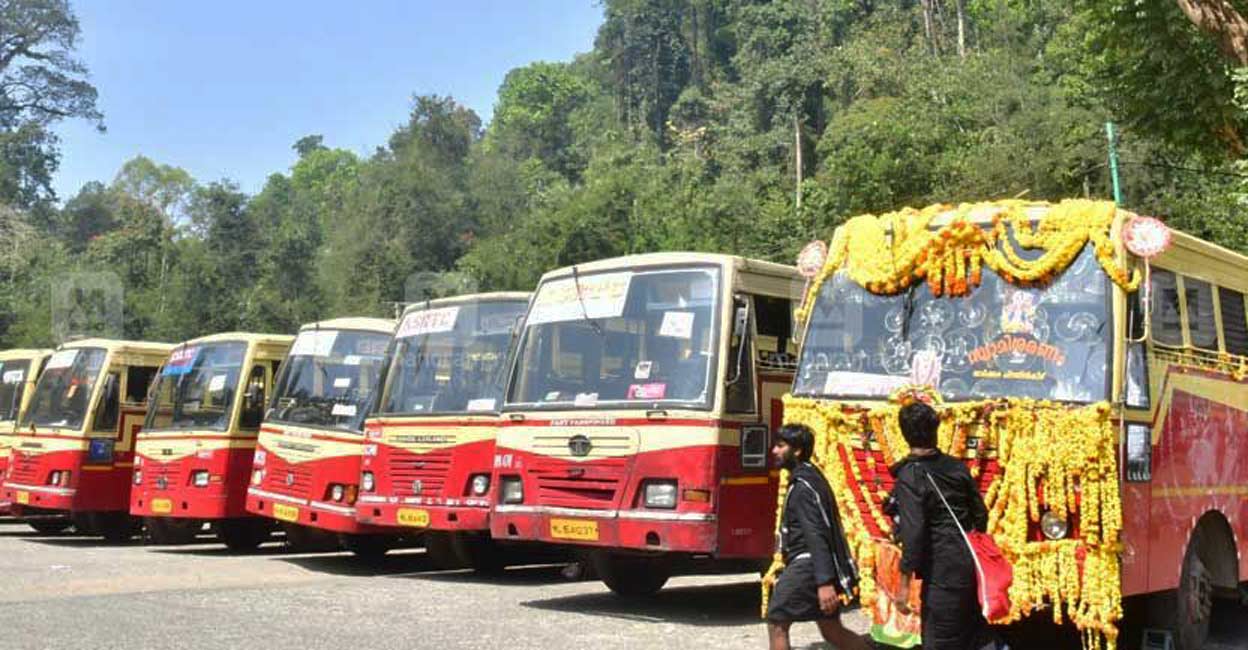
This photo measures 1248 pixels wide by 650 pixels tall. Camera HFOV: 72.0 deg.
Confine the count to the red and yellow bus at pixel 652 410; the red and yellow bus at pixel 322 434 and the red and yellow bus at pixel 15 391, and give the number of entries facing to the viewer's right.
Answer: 0

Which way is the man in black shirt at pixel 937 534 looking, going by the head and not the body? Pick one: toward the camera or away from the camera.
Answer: away from the camera

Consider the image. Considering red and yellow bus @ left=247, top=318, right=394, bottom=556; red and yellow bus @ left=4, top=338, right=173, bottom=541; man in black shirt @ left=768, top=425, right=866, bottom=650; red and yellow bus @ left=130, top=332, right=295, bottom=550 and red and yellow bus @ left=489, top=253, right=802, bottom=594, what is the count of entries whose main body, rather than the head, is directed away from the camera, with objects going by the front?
0

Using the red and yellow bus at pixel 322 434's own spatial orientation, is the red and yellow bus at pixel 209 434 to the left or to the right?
on its right

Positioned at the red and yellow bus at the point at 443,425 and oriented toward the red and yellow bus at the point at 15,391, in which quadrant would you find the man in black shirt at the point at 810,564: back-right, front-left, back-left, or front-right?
back-left

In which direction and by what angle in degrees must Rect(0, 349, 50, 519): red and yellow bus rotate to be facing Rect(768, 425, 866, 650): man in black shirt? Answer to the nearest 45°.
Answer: approximately 45° to its left

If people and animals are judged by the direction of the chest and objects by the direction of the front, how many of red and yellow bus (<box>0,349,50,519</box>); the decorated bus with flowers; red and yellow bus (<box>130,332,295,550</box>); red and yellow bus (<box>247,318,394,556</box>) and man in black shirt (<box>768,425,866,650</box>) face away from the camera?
0

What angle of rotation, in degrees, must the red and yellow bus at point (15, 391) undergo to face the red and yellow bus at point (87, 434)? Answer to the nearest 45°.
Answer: approximately 45° to its left

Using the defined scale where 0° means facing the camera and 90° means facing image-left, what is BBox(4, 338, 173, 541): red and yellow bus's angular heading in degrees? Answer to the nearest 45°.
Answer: approximately 45°

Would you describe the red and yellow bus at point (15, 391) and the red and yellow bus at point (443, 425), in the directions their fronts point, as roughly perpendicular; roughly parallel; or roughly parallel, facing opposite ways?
roughly parallel

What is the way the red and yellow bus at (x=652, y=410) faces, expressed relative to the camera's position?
facing the viewer and to the left of the viewer

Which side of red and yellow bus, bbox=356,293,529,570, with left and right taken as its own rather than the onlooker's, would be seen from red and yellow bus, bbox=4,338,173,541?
right

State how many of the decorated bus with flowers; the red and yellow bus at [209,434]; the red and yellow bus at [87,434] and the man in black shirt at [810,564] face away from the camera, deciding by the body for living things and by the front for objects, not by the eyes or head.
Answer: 0

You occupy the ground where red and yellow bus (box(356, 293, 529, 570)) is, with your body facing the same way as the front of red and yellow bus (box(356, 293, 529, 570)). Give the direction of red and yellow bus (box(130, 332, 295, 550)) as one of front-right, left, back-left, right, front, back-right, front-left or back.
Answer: right
